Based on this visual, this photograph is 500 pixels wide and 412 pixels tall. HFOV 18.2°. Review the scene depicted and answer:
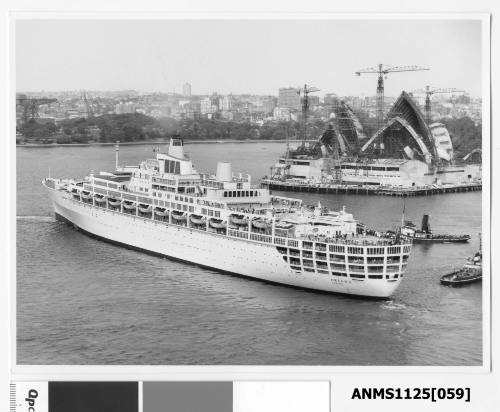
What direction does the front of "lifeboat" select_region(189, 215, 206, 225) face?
to the viewer's left
